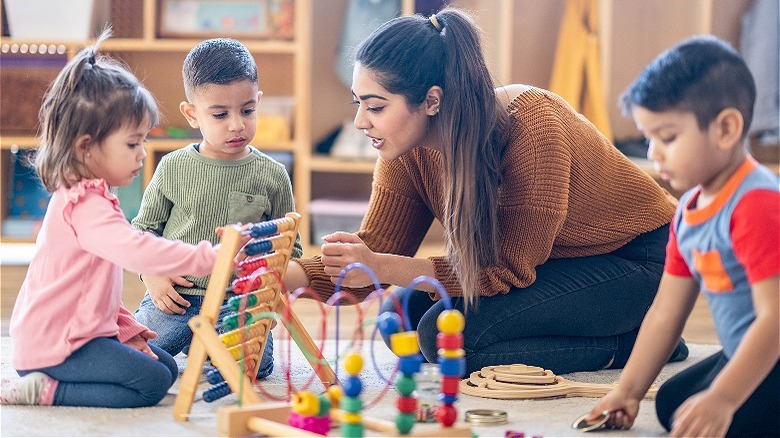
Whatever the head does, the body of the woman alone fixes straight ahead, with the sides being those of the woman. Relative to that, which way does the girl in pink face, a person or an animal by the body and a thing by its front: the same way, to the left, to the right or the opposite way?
the opposite way

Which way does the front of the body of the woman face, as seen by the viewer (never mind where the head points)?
to the viewer's left

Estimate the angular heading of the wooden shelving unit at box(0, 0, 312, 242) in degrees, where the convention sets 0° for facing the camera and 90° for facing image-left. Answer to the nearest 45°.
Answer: approximately 0°

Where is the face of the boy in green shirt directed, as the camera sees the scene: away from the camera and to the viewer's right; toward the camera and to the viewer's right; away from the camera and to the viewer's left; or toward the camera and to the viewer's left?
toward the camera and to the viewer's right

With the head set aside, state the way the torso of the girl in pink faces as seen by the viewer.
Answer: to the viewer's right

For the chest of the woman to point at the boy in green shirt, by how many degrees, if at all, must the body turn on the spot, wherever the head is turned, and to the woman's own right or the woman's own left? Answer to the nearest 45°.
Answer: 0° — they already face them
